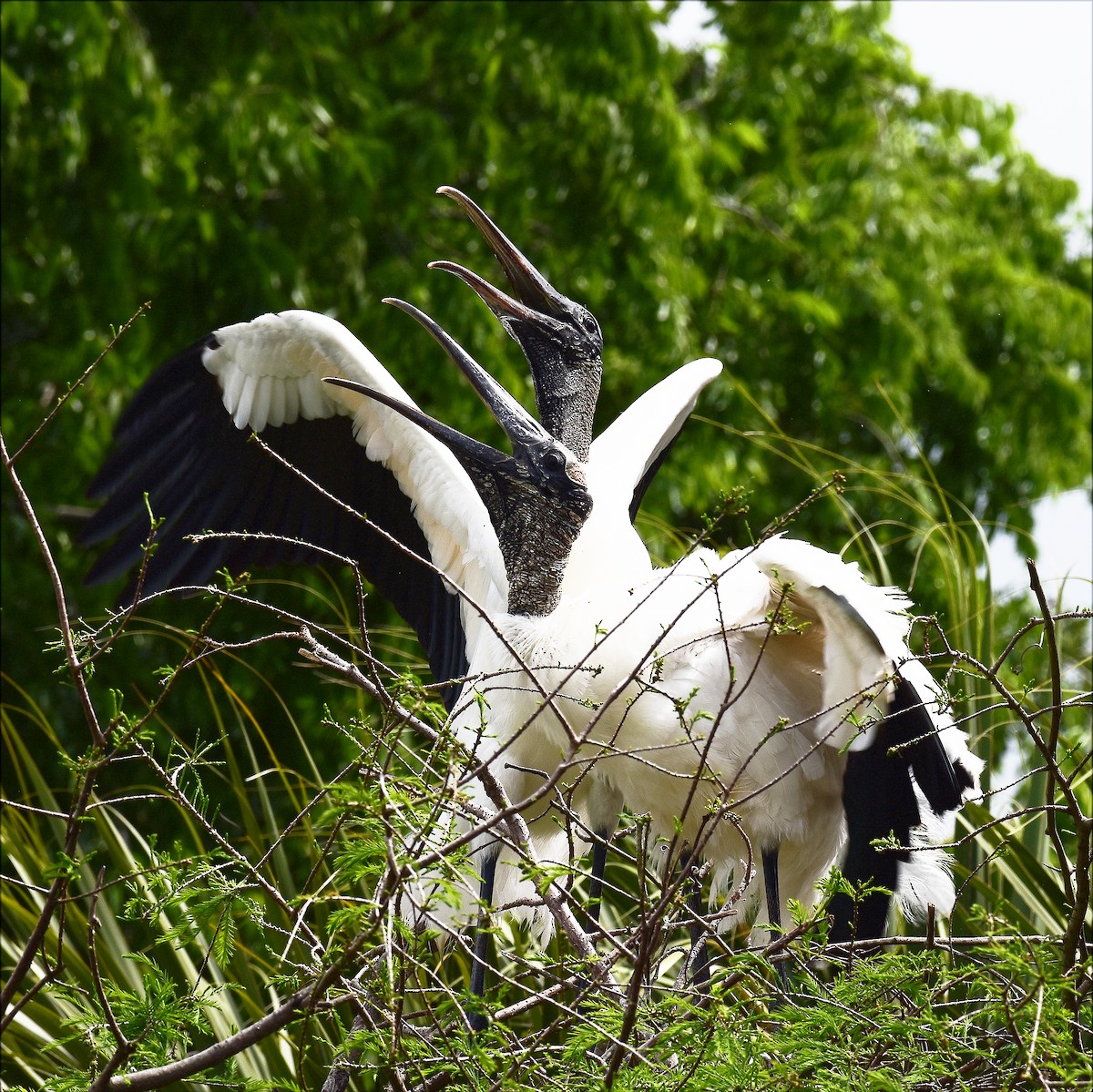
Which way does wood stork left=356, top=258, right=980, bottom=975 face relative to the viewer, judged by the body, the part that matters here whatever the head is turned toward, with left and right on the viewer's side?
facing to the left of the viewer

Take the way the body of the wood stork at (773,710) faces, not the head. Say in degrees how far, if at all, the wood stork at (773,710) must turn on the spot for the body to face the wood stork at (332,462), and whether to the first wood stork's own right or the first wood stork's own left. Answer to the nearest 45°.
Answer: approximately 45° to the first wood stork's own right
